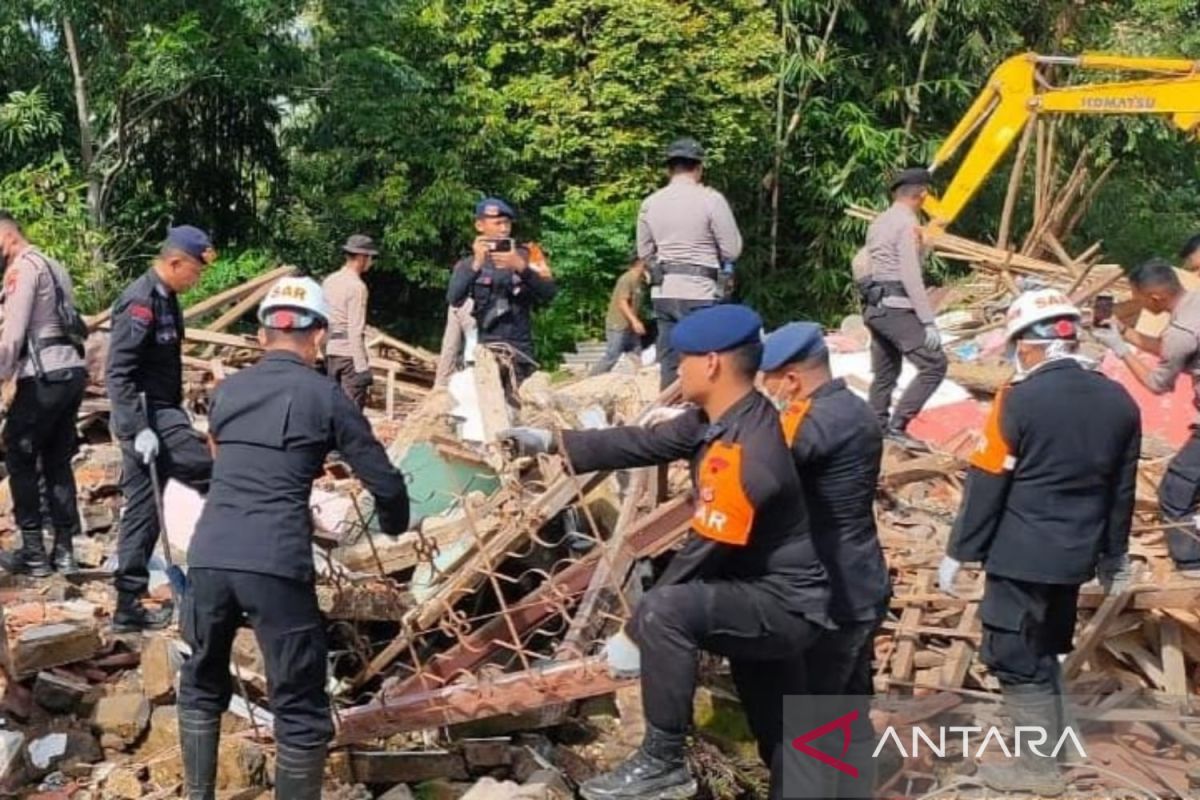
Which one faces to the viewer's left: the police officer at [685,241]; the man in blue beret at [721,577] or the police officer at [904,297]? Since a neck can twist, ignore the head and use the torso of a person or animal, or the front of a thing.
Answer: the man in blue beret

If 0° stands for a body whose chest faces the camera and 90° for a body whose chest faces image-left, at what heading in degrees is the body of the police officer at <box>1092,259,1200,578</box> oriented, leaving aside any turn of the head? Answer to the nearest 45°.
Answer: approximately 90°

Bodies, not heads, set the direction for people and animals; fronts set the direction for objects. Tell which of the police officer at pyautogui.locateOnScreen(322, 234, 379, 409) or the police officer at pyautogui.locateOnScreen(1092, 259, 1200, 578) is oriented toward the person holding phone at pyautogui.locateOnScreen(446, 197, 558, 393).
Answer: the police officer at pyautogui.locateOnScreen(1092, 259, 1200, 578)

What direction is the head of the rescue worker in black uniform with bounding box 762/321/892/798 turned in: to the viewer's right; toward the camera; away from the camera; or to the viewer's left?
to the viewer's left

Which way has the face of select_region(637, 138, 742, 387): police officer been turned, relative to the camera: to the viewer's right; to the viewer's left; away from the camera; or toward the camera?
away from the camera

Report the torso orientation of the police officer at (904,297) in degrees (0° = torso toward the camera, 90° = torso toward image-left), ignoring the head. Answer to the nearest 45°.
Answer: approximately 225°

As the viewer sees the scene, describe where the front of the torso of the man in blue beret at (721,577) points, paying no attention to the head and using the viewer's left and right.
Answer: facing to the left of the viewer

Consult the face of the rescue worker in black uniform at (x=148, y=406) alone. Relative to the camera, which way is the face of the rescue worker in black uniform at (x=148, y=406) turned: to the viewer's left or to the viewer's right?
to the viewer's right

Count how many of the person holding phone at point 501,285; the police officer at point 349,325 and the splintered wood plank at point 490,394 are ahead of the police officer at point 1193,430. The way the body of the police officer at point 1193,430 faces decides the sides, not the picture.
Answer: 3

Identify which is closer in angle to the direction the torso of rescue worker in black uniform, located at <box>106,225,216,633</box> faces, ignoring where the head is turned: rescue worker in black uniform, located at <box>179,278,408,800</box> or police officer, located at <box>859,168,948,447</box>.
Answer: the police officer

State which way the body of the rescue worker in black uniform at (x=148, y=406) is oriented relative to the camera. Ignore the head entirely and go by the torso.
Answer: to the viewer's right

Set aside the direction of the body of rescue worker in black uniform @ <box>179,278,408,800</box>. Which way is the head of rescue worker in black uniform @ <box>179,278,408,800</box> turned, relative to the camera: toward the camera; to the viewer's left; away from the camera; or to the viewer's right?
away from the camera
